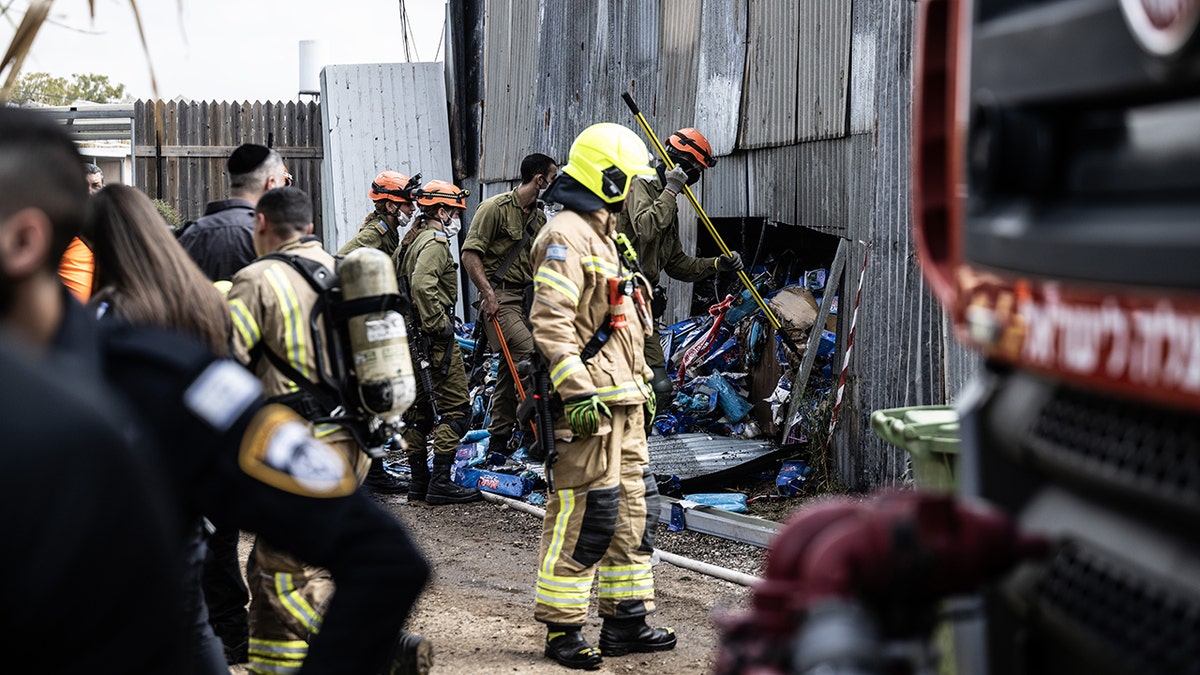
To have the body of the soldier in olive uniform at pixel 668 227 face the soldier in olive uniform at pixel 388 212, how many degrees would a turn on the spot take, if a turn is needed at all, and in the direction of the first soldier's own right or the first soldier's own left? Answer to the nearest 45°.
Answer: approximately 180°

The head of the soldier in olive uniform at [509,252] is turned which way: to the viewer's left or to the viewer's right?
to the viewer's right

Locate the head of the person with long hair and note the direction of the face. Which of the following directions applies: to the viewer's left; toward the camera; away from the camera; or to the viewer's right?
away from the camera

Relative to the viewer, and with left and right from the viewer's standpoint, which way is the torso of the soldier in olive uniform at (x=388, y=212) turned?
facing to the right of the viewer

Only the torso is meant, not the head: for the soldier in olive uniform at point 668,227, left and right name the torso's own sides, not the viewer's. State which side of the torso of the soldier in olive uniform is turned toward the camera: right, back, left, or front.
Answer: right

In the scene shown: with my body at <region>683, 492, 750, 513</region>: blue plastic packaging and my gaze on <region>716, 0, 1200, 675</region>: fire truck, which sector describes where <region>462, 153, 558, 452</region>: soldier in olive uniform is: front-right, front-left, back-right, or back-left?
back-right

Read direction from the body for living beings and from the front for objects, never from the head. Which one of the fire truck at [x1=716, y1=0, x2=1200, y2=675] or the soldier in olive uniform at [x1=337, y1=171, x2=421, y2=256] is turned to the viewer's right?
the soldier in olive uniform

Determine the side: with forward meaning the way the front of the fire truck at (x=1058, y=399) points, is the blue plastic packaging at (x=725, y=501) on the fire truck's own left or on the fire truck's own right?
on the fire truck's own right
